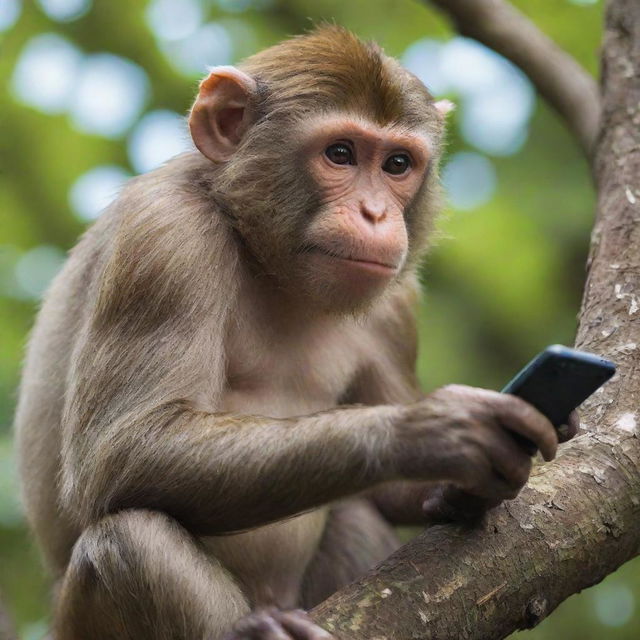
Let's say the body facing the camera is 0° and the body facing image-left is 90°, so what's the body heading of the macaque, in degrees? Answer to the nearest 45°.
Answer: approximately 315°
